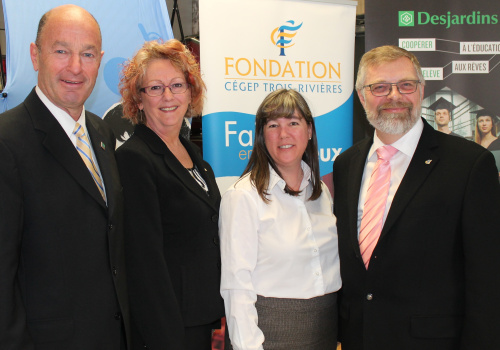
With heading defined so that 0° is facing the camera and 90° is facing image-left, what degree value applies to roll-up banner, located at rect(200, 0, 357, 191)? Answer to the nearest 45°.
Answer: approximately 0°

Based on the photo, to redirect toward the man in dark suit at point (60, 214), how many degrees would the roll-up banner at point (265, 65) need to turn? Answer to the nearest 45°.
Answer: approximately 45° to its right

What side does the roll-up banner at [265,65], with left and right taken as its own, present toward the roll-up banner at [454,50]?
left

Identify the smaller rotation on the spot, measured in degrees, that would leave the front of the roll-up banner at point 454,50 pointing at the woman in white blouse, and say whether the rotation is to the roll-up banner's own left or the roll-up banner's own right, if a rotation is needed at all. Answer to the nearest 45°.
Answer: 0° — it already faces them

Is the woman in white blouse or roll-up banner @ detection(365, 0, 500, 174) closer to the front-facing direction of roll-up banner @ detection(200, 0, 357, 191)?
the woman in white blouse

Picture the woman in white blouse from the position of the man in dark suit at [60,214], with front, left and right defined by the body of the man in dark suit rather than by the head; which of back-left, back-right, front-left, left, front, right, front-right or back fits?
front-left

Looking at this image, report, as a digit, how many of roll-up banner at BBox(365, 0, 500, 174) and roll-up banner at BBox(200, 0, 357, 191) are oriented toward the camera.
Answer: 2

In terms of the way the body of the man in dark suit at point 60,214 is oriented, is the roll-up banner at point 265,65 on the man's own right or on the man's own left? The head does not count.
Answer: on the man's own left

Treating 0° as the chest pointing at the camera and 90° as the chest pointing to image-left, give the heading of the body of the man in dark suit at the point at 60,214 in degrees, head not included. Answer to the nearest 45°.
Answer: approximately 315°
